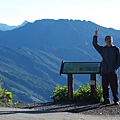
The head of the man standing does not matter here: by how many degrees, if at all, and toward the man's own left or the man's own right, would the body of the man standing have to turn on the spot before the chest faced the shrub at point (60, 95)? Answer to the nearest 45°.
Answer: approximately 135° to the man's own right

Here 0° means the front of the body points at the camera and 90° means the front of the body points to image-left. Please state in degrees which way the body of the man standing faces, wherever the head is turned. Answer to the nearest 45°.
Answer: approximately 0°

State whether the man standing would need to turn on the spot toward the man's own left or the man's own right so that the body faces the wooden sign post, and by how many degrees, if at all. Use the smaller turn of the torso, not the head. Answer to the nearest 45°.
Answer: approximately 135° to the man's own right

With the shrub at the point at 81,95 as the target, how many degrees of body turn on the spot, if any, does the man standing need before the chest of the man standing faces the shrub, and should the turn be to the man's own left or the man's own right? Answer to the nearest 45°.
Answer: approximately 135° to the man's own right
